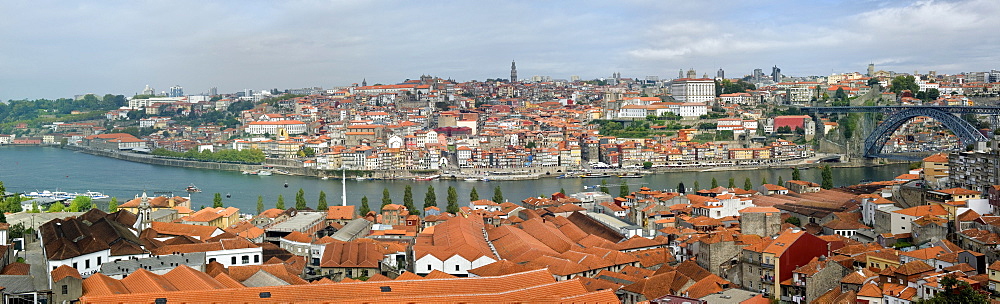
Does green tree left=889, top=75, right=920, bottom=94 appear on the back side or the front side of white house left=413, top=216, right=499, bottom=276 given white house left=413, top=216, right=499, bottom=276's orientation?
on the back side

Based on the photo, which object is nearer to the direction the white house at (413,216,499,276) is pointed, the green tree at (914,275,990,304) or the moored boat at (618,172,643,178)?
the green tree

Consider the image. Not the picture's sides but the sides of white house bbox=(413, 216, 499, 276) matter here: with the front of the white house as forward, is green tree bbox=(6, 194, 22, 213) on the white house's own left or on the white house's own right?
on the white house's own right

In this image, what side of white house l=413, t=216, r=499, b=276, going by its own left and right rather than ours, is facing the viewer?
front

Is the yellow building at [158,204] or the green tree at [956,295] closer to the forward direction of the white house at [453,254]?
the green tree

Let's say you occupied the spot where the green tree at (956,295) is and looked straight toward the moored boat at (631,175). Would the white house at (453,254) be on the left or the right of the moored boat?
left

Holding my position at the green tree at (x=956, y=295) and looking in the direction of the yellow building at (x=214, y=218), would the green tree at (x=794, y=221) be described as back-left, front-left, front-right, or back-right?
front-right

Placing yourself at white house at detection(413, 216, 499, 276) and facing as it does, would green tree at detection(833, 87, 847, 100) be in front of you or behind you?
behind

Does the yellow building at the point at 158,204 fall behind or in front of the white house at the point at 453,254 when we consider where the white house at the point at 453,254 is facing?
behind

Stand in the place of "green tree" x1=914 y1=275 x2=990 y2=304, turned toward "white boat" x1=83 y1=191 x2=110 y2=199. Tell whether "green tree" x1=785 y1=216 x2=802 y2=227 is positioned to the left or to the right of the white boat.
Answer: right

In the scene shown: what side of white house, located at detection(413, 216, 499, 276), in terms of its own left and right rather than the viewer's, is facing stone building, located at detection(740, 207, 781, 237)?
left

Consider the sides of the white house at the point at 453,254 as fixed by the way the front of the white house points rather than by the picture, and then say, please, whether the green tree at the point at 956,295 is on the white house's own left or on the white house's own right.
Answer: on the white house's own left

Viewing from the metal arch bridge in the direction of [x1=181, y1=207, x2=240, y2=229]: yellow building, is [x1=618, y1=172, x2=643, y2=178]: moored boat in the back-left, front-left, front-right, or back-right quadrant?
front-right
